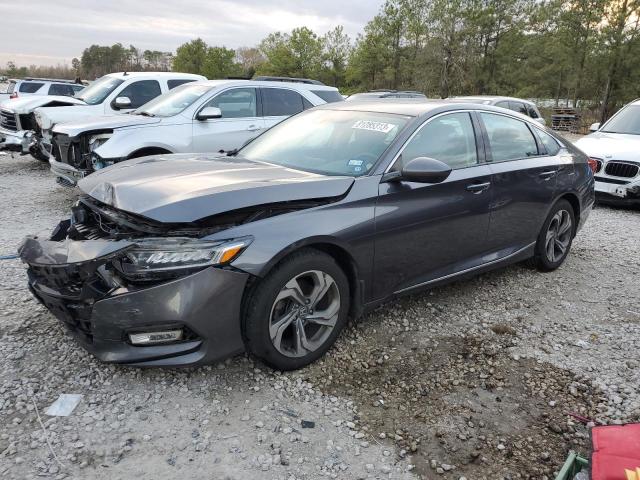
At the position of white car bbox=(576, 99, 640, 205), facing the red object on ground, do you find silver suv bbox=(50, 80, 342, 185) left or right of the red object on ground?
right

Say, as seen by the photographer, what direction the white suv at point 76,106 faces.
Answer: facing the viewer and to the left of the viewer

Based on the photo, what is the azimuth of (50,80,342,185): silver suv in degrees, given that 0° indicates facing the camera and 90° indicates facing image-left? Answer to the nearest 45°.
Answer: approximately 45°

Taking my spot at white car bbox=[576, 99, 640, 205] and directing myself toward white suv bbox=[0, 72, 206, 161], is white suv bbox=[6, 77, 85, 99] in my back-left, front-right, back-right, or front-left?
front-right

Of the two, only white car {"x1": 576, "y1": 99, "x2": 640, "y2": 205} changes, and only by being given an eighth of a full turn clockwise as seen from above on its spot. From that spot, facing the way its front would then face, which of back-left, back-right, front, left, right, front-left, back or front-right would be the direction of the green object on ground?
left

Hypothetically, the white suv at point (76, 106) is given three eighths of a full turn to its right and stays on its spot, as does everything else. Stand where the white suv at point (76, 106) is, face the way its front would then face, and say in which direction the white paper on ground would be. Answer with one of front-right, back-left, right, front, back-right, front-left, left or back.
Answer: back

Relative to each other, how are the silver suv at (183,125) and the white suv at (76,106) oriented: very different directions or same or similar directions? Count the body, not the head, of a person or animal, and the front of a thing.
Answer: same or similar directions

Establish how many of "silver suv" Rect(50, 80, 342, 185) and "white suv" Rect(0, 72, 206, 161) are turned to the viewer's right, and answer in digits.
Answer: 0

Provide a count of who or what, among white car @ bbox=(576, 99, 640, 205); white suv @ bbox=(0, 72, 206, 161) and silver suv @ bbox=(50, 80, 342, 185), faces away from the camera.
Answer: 0

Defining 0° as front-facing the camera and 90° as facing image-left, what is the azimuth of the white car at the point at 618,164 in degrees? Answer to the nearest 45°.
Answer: approximately 45°

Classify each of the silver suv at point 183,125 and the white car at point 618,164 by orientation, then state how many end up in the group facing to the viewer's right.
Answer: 0

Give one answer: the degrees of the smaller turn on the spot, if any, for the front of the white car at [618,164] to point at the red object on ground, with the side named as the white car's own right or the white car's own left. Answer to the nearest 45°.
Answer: approximately 45° to the white car's own left

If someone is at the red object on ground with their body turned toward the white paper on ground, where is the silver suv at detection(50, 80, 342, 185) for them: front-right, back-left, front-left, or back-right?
front-right
